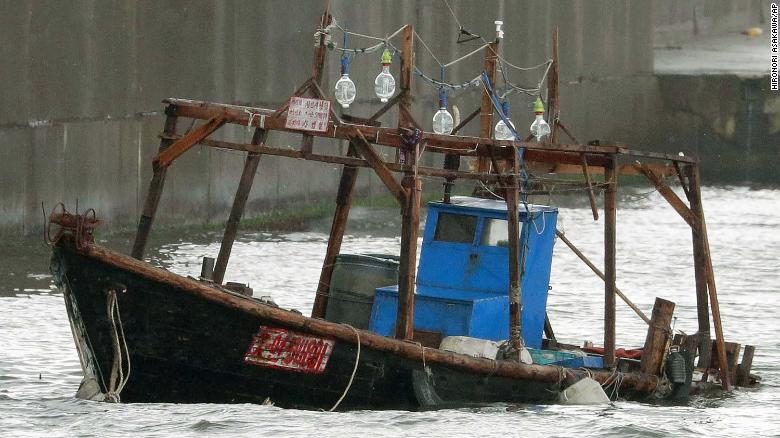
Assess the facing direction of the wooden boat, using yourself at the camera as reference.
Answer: facing the viewer and to the left of the viewer
